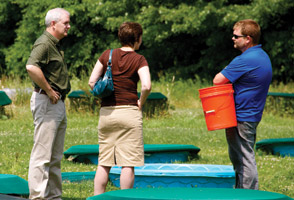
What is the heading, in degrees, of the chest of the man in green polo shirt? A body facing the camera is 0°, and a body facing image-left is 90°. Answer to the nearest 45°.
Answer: approximately 270°

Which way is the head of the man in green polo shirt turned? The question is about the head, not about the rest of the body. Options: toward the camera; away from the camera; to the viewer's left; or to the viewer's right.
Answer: to the viewer's right

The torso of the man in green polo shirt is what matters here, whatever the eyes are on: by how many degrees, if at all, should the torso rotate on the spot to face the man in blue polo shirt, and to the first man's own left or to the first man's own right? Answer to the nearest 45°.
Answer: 0° — they already face them
